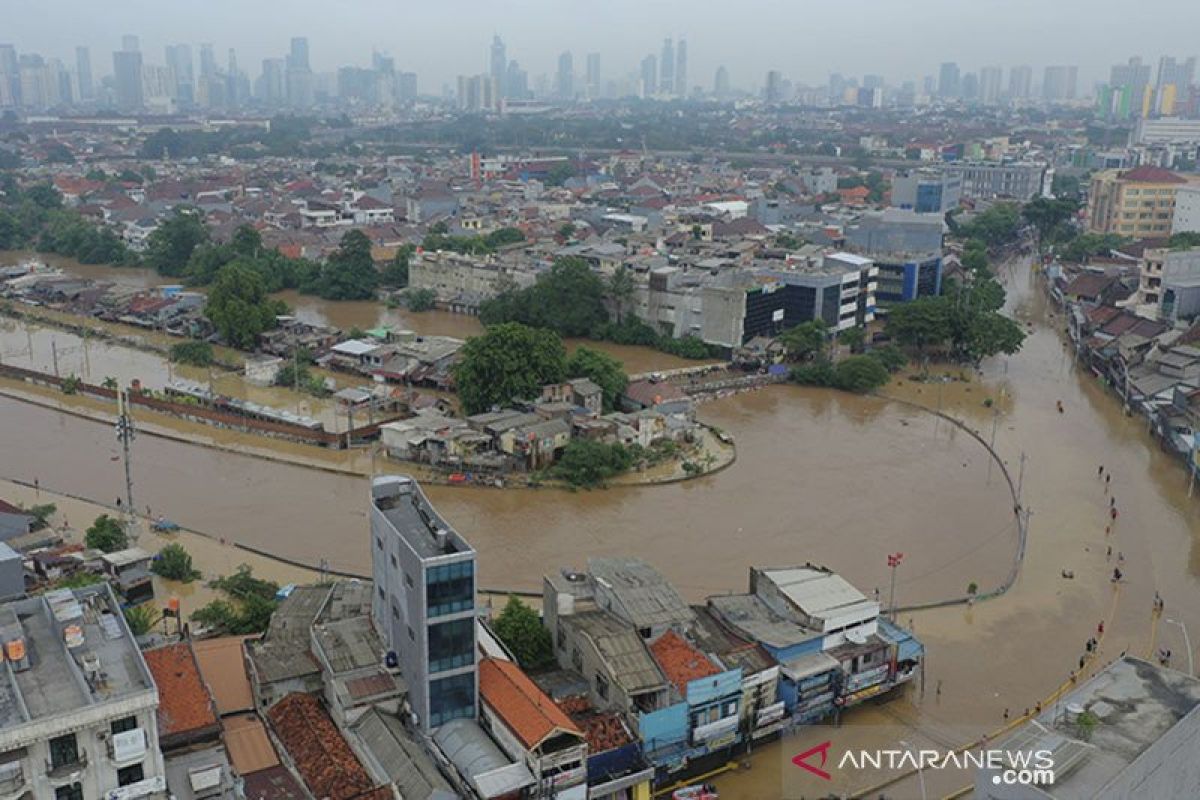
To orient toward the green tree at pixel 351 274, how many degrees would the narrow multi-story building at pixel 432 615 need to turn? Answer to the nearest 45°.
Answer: approximately 135° to its left

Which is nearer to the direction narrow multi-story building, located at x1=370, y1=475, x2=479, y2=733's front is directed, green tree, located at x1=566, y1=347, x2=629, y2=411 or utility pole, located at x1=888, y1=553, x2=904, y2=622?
the utility pole

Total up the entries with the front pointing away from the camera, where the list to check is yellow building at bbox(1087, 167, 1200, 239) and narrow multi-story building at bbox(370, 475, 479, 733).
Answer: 0

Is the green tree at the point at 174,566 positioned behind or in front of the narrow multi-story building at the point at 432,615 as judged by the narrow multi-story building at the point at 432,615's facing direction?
behind

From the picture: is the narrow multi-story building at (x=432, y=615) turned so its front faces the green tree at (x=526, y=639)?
no

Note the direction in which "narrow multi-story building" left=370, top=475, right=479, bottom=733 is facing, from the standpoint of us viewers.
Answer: facing the viewer and to the right of the viewer

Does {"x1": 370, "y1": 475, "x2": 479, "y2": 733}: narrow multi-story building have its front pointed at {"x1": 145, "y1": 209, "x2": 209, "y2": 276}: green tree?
no

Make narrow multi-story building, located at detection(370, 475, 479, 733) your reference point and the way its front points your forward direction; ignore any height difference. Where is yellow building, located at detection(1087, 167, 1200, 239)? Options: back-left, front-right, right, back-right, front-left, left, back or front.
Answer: left

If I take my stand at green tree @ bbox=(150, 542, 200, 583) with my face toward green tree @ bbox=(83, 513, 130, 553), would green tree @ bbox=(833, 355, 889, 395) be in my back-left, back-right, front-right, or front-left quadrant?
back-right

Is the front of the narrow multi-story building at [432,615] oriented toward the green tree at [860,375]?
no

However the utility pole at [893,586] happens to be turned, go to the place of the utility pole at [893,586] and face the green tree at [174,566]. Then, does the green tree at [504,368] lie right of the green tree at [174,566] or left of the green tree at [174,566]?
right

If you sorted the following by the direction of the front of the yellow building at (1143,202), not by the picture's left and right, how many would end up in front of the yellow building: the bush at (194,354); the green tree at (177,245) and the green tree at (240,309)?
3

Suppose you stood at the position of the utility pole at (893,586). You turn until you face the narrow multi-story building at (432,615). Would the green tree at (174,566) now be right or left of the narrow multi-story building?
right

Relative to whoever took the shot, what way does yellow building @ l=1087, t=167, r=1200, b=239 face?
facing the viewer and to the left of the viewer

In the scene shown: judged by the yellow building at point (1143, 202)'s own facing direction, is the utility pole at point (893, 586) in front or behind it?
in front
